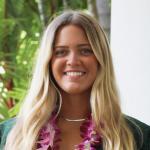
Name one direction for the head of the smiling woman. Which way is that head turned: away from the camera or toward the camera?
toward the camera

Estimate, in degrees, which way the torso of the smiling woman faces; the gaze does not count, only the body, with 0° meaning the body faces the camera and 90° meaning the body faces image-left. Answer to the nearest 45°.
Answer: approximately 0°
